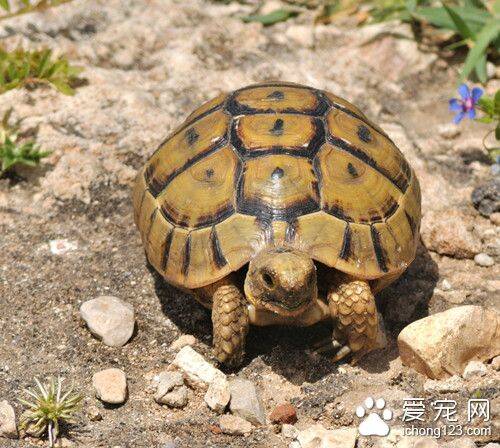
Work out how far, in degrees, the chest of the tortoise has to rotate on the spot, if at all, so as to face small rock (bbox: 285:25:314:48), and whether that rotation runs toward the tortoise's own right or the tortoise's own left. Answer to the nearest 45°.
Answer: approximately 180°

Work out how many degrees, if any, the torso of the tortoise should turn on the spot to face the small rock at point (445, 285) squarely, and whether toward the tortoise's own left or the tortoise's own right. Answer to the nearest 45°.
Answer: approximately 90° to the tortoise's own left

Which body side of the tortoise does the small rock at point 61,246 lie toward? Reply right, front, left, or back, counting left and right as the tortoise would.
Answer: right

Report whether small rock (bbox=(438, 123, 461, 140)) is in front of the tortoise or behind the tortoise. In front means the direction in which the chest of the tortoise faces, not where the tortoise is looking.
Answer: behind

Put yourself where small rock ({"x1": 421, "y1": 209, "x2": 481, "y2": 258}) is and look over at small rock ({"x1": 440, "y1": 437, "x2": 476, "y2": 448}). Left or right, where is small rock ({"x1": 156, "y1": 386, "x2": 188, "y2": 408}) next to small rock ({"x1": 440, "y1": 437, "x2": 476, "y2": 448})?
right

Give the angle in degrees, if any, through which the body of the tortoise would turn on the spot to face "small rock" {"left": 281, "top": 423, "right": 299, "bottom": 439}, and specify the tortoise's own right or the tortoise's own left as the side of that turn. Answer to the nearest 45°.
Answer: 0° — it already faces it

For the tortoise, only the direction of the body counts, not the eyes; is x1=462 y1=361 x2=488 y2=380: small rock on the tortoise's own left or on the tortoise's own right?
on the tortoise's own left

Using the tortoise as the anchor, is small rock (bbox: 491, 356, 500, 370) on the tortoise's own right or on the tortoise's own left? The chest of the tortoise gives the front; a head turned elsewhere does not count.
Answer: on the tortoise's own left

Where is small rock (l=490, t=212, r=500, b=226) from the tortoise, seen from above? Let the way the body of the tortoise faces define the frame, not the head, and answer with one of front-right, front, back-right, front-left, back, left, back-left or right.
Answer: back-left

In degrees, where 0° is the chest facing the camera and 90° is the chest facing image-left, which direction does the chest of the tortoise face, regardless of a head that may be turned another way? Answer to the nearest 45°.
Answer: approximately 0°

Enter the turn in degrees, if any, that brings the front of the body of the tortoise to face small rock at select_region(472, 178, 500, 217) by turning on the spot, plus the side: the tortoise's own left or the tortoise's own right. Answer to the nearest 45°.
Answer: approximately 135° to the tortoise's own left

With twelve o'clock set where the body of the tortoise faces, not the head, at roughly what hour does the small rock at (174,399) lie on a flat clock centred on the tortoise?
The small rock is roughly at 1 o'clock from the tortoise.
